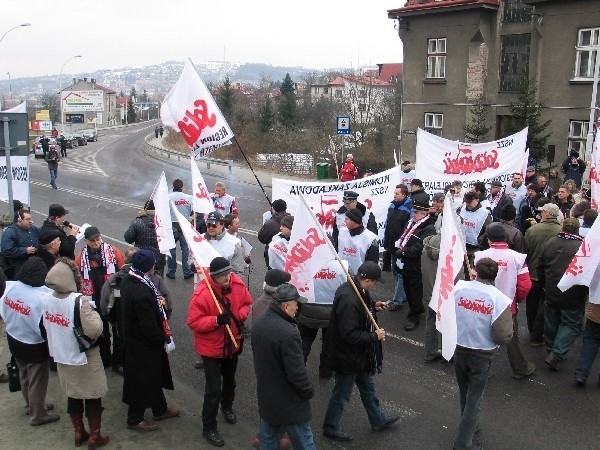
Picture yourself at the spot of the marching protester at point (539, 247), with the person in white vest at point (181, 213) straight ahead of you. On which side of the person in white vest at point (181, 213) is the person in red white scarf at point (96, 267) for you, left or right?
left

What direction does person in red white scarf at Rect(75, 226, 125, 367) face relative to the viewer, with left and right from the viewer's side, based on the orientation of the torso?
facing the viewer

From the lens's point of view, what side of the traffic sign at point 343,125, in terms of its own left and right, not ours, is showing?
front

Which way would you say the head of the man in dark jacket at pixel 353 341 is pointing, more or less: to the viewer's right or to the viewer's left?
to the viewer's right

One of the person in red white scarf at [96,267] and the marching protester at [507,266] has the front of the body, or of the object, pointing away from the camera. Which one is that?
the marching protester at [507,266]

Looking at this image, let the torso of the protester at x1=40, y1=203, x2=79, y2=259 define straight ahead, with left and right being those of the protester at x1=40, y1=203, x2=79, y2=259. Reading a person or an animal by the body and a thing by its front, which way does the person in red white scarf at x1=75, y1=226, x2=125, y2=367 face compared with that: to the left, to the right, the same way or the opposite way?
to the right

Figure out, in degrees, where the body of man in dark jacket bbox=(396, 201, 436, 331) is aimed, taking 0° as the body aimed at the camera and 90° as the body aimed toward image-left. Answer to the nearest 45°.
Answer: approximately 45°
